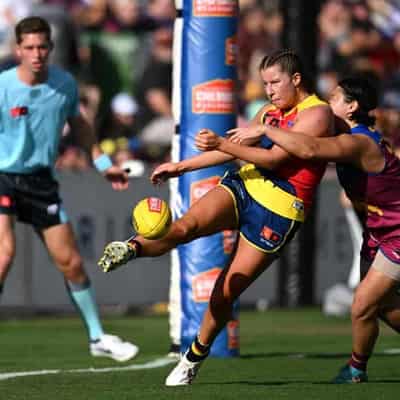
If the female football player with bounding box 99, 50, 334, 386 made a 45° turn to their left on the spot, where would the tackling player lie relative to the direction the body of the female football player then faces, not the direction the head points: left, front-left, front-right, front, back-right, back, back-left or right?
left

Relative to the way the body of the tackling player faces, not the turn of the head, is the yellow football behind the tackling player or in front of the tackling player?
in front

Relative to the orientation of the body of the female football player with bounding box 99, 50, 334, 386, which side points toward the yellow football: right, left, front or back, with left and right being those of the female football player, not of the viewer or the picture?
front

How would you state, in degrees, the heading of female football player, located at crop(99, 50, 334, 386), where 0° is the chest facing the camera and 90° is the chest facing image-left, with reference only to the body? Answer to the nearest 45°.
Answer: approximately 45°

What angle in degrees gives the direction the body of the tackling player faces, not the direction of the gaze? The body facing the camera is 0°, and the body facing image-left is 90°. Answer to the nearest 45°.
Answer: approximately 90°
